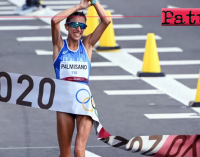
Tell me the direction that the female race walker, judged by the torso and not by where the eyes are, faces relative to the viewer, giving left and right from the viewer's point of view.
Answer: facing the viewer
